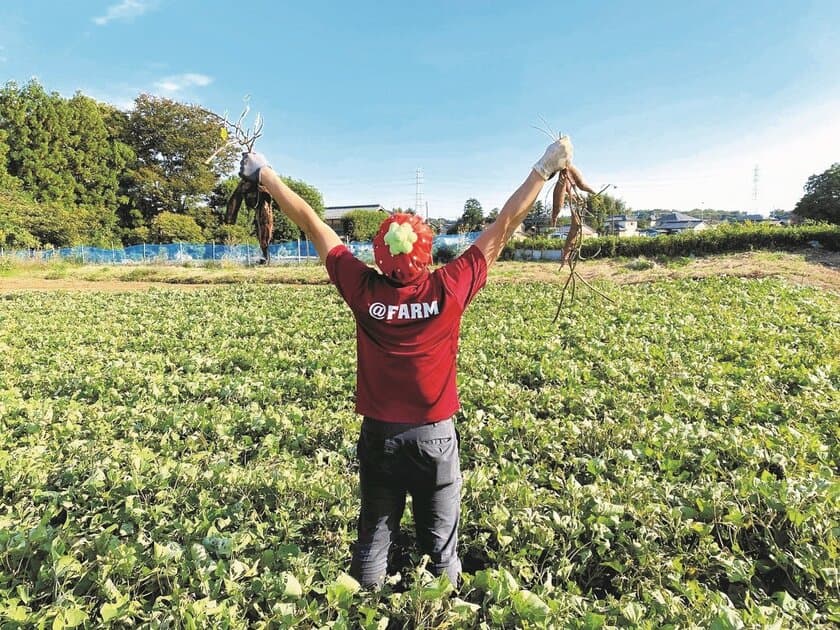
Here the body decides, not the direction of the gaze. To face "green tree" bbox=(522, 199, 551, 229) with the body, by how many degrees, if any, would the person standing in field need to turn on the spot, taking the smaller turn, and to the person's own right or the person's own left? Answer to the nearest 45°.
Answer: approximately 45° to the person's own right

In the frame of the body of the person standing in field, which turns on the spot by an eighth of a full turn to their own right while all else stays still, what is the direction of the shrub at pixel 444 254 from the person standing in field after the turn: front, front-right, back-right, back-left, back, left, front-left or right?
front-left

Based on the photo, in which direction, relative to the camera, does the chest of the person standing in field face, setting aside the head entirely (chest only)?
away from the camera

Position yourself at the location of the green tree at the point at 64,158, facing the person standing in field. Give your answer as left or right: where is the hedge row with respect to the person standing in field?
left

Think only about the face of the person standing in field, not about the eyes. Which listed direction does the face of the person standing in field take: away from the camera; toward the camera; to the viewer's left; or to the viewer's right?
away from the camera

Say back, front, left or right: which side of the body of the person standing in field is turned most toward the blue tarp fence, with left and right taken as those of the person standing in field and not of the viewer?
front

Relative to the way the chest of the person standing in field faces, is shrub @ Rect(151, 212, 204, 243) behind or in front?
in front

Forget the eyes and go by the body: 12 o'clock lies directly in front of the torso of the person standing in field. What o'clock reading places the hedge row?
The hedge row is roughly at 1 o'clock from the person standing in field.

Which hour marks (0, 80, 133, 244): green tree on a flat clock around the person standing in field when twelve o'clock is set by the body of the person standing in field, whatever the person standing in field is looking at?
The green tree is roughly at 11 o'clock from the person standing in field.
